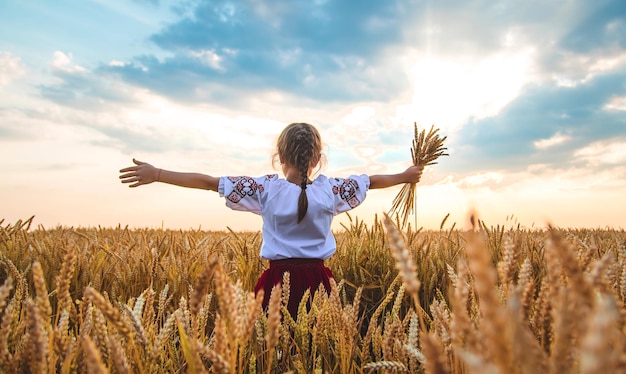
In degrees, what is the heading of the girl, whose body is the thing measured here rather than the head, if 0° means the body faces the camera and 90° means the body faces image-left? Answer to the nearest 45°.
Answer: approximately 180°

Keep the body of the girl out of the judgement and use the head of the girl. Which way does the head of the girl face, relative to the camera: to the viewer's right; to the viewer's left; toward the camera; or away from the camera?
away from the camera
